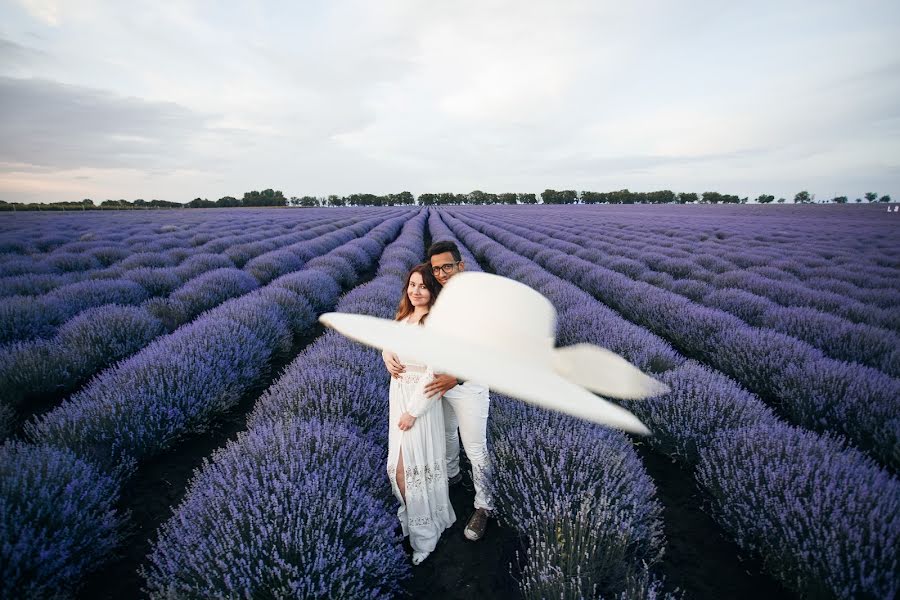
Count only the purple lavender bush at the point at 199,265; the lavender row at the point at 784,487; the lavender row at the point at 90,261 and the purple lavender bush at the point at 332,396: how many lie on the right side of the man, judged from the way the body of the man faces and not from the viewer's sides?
3

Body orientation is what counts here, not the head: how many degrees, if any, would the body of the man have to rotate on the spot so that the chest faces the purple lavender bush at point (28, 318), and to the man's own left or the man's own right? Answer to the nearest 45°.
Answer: approximately 90° to the man's own right

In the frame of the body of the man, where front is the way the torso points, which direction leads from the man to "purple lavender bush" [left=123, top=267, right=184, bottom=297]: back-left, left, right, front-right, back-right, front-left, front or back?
right

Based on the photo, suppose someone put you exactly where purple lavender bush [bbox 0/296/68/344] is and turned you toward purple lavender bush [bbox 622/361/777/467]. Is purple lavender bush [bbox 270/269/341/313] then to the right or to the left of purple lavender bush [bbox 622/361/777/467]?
left

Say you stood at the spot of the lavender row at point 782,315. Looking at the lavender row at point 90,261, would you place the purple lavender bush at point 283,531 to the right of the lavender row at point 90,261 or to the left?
left

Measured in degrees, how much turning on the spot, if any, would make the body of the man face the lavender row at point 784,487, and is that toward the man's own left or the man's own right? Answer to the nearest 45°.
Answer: approximately 135° to the man's own left

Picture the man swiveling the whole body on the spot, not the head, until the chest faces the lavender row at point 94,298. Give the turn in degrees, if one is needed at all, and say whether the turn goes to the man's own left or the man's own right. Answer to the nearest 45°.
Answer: approximately 90° to the man's own right

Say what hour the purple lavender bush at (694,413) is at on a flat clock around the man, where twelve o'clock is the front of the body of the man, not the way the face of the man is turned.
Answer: The purple lavender bush is roughly at 7 o'clock from the man.

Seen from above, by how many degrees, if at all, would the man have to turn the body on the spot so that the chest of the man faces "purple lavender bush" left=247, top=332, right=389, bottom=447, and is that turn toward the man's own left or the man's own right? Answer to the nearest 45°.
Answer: approximately 90° to the man's own right

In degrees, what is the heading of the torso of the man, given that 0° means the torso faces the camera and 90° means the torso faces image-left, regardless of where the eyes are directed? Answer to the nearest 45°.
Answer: approximately 45°

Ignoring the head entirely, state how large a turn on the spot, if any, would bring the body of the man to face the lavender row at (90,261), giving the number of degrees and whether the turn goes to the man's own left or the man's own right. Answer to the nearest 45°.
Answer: approximately 90° to the man's own right

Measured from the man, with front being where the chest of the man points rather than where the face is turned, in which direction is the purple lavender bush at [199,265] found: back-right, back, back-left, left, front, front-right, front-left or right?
right
